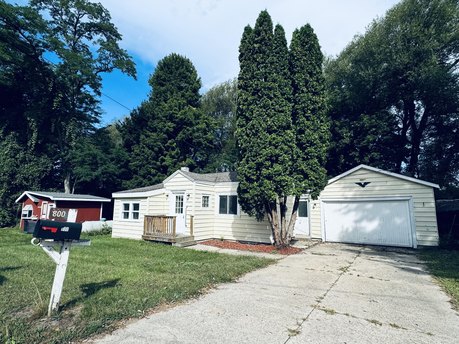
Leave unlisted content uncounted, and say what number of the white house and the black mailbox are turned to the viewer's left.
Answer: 1

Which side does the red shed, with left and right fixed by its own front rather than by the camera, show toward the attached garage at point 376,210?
left

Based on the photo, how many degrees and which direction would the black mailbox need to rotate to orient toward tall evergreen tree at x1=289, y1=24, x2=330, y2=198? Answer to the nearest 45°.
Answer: approximately 180°

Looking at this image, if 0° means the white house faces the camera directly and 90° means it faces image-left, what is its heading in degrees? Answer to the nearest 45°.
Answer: approximately 0°

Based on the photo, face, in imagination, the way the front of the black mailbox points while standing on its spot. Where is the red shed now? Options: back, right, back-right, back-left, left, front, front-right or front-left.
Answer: right

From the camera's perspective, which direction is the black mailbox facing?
to the viewer's left

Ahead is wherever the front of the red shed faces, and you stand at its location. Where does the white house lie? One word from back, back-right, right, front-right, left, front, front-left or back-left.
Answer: left

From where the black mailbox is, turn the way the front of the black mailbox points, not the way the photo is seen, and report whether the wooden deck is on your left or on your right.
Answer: on your right

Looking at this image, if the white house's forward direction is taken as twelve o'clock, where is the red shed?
The red shed is roughly at 3 o'clock from the white house.

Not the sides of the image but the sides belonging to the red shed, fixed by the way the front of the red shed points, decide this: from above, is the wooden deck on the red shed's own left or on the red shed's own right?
on the red shed's own left

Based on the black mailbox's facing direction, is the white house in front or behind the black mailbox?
behind

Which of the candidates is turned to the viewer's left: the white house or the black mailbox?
the black mailbox

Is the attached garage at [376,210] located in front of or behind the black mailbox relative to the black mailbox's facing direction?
behind
